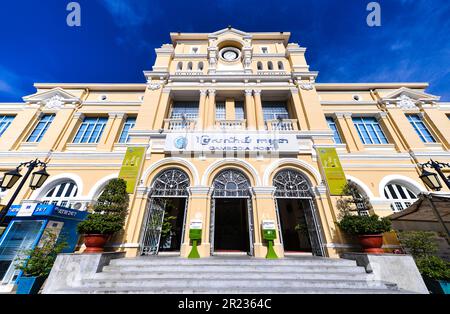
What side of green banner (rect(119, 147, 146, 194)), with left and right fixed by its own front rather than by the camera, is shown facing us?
front

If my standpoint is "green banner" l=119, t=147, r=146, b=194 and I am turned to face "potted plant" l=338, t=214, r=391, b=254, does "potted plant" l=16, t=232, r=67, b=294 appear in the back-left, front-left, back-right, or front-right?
back-right

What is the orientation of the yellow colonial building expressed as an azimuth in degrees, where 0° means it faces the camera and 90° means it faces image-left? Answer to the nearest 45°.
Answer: approximately 0°

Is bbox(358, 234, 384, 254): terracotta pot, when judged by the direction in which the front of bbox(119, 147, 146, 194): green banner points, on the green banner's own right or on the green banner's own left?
on the green banner's own left

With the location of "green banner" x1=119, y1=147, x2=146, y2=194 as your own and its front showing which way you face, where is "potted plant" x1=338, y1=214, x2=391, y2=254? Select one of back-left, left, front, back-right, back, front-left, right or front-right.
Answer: front-left

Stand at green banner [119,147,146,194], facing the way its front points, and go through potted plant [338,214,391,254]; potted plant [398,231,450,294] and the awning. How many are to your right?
0

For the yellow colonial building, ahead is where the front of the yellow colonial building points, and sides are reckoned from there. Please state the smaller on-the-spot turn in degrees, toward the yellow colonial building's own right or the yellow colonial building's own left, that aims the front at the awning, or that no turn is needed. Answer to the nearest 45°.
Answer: approximately 90° to the yellow colonial building's own left

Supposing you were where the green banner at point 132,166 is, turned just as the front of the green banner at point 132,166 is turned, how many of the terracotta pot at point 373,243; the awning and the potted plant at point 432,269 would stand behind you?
0

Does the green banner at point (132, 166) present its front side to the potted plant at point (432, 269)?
no
